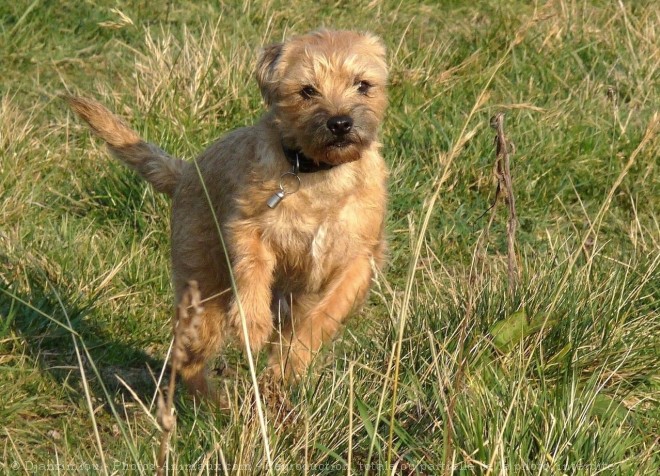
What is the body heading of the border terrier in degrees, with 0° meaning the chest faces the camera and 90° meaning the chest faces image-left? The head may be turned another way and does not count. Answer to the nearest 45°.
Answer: approximately 315°
